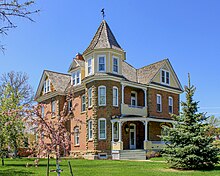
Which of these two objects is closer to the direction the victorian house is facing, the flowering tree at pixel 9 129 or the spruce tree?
the spruce tree

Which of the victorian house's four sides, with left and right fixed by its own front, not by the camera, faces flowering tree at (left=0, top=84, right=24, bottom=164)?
right

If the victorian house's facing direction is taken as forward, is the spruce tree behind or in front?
in front

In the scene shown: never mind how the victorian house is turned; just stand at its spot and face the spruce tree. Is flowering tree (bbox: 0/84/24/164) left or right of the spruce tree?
right
